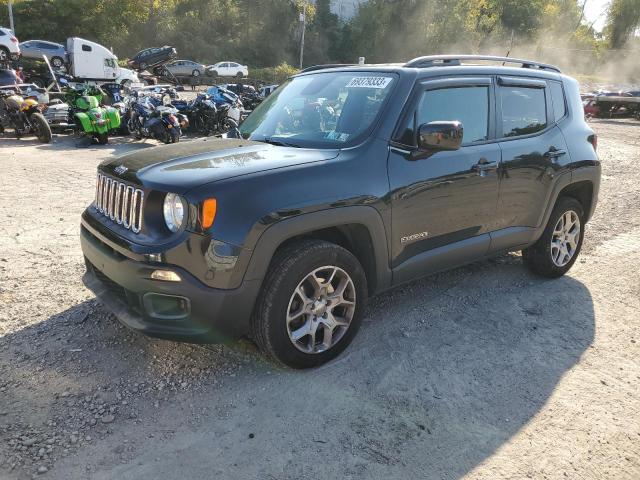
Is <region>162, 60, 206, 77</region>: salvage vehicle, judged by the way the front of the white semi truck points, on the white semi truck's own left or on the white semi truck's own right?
on the white semi truck's own left

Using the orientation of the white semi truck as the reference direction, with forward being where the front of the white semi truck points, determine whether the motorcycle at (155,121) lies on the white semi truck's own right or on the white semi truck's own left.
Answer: on the white semi truck's own right

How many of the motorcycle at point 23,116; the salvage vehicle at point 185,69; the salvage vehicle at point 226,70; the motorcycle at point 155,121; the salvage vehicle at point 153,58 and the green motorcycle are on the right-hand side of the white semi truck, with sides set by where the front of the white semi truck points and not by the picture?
3

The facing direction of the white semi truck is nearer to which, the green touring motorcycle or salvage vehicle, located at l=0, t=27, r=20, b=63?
the green touring motorcycle

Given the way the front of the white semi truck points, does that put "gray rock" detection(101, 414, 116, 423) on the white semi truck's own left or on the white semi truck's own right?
on the white semi truck's own right

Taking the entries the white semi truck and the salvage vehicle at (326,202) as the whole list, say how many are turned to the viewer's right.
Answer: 1

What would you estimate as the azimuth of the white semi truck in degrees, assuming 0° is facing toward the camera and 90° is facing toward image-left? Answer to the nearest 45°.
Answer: approximately 270°

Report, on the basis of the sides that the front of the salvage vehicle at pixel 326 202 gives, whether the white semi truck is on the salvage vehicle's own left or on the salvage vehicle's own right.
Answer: on the salvage vehicle's own right

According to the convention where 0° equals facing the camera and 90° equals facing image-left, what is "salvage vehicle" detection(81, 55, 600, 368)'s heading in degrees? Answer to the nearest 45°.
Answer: approximately 45°
